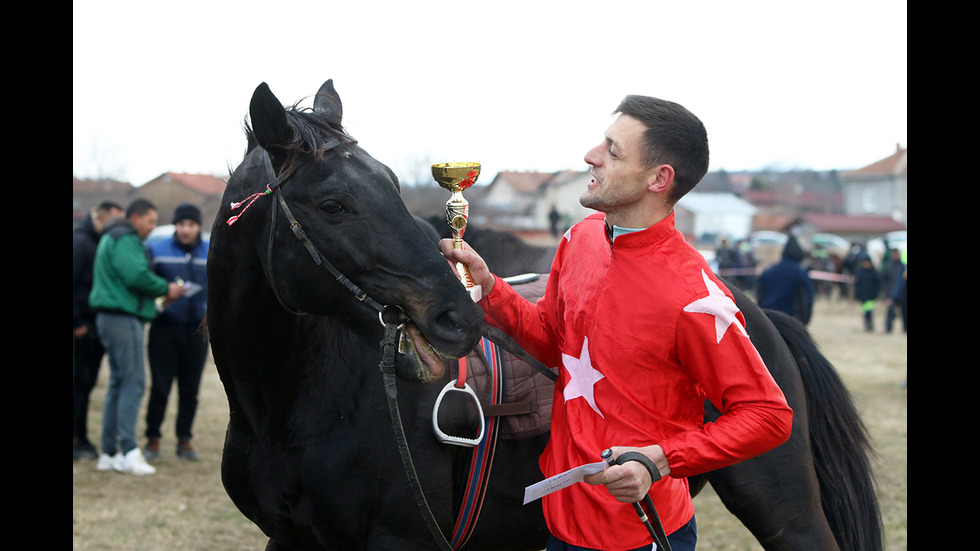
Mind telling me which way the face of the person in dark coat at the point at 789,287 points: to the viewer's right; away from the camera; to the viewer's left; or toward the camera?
away from the camera

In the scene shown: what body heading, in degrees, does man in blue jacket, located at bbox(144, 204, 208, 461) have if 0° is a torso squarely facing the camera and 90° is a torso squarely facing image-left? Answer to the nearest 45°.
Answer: approximately 0°

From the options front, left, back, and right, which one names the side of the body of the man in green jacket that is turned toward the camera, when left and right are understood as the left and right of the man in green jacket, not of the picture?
right

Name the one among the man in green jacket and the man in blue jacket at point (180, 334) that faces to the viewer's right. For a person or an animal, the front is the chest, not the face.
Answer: the man in green jacket

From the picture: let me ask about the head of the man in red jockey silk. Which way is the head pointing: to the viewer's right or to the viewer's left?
to the viewer's left

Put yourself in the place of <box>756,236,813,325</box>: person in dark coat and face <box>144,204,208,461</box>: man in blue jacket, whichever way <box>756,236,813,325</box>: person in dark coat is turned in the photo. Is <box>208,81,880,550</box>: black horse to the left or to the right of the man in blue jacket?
left

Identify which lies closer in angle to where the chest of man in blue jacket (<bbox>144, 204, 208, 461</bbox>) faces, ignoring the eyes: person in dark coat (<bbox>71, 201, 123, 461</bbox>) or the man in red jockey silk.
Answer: the man in red jockey silk

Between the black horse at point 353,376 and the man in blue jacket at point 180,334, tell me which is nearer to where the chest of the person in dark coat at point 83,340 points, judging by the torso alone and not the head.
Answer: the man in blue jacket

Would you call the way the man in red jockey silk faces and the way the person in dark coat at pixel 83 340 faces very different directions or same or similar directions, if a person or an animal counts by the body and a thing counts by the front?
very different directions

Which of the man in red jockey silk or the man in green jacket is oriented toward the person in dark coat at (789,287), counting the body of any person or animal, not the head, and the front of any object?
the man in green jacket

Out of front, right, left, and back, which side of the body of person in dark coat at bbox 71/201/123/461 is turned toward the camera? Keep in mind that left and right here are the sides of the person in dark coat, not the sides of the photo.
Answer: right

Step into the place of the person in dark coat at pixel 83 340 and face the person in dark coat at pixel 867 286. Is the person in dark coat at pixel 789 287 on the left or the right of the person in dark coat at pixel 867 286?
right
